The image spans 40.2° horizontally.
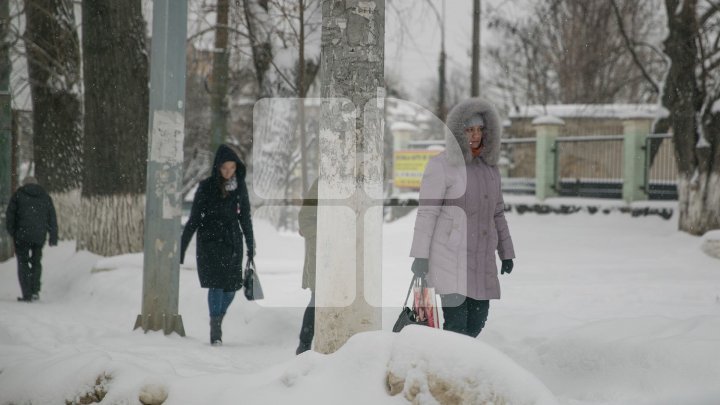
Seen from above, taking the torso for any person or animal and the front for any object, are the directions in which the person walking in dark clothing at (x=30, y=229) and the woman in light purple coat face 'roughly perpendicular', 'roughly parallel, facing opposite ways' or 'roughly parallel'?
roughly parallel, facing opposite ways

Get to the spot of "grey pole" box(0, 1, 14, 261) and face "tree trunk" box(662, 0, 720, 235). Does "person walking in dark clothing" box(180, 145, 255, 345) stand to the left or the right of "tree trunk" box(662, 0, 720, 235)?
right

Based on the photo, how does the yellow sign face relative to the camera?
toward the camera

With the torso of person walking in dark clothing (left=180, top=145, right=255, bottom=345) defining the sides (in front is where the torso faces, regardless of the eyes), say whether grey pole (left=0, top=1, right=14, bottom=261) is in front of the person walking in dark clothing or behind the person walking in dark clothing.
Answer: behind

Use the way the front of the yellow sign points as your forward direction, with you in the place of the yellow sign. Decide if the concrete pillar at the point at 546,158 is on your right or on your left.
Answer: on your left

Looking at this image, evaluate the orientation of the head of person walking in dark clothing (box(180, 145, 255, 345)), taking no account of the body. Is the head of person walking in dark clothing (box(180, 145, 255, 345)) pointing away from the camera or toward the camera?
toward the camera

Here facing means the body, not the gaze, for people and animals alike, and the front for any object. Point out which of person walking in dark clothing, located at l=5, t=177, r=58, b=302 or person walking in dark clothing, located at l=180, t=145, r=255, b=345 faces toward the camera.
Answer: person walking in dark clothing, located at l=180, t=145, r=255, b=345

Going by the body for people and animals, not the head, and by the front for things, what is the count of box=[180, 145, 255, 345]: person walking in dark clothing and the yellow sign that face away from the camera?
0

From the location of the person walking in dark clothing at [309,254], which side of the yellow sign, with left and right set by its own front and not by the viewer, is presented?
front

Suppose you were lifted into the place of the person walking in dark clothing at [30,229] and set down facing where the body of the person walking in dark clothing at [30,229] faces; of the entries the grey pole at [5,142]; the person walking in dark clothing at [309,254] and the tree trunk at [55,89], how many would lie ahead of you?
2

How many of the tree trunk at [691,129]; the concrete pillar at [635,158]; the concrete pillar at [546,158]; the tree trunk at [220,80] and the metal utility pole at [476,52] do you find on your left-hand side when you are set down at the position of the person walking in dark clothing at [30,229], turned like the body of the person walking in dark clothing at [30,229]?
0

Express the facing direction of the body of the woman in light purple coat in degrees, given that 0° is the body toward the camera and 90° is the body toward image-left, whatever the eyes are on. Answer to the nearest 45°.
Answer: approximately 315°

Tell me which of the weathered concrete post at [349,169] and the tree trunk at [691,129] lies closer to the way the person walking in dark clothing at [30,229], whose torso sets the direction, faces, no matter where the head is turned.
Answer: the tree trunk

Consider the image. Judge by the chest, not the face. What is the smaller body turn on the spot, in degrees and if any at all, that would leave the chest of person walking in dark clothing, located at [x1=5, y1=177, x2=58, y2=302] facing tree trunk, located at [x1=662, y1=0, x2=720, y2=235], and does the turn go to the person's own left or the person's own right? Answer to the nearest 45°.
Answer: approximately 90° to the person's own right

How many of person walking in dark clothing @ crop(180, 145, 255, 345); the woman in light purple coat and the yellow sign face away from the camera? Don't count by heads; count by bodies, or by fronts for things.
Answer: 0

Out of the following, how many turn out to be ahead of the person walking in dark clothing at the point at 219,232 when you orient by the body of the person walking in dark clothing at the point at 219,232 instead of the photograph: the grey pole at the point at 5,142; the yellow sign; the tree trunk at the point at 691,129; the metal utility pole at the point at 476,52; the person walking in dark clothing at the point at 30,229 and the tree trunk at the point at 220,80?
0

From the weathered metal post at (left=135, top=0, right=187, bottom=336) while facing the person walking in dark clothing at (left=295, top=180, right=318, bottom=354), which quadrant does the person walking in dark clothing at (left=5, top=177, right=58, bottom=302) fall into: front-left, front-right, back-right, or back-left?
back-left

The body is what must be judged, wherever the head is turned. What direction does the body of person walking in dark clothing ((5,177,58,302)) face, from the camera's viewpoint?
away from the camera

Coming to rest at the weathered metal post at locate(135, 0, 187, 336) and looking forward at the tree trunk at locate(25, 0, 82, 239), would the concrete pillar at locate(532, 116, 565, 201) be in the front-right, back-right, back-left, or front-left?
front-right

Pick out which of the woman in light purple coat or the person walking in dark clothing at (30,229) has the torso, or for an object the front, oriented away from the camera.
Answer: the person walking in dark clothing

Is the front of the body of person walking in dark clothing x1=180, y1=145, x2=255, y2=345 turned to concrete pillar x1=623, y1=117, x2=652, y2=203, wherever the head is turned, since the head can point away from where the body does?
no

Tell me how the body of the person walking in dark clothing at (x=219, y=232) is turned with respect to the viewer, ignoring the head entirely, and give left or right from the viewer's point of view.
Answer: facing the viewer
